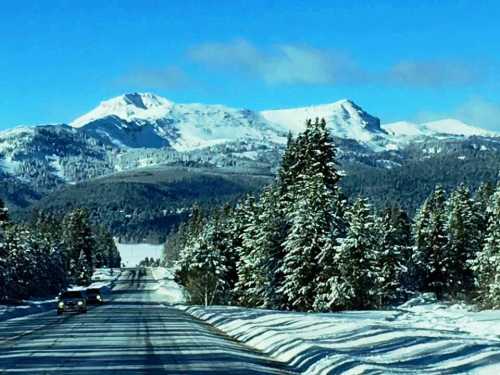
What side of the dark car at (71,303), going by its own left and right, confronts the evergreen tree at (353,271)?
left

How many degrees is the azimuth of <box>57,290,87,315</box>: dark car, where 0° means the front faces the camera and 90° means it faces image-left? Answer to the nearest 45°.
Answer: approximately 0°

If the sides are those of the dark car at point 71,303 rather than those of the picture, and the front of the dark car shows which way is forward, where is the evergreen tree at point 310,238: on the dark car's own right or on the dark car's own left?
on the dark car's own left
